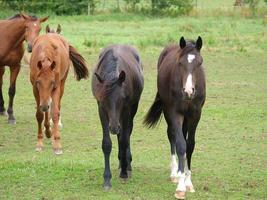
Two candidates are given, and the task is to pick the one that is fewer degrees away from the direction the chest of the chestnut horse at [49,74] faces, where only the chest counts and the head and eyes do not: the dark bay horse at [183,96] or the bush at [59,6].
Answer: the dark bay horse

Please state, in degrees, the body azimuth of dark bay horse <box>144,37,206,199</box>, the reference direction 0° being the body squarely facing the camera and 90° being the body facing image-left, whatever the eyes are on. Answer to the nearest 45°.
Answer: approximately 0°

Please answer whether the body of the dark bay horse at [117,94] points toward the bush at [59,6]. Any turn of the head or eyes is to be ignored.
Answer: no

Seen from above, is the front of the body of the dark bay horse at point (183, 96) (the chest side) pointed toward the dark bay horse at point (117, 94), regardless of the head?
no

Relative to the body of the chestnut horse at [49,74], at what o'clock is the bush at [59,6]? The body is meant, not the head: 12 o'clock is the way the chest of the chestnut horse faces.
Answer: The bush is roughly at 6 o'clock from the chestnut horse.

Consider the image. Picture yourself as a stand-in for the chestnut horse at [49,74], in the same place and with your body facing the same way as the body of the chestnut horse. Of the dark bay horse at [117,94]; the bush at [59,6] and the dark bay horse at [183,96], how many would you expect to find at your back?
1

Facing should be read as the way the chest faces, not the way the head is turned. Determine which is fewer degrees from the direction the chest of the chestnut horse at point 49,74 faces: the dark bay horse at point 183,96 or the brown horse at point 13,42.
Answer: the dark bay horse

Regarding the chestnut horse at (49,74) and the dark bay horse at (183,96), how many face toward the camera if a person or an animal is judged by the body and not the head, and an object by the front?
2

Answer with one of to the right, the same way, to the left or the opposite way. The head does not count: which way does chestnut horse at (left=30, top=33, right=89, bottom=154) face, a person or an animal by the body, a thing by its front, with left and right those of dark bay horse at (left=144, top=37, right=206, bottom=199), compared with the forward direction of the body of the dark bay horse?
the same way

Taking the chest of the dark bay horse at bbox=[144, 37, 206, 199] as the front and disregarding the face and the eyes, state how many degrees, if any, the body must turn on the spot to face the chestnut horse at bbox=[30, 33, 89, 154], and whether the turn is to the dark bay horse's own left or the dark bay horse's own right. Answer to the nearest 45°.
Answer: approximately 135° to the dark bay horse's own right

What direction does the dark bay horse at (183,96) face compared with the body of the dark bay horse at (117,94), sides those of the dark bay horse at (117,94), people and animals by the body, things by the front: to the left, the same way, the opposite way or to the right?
the same way

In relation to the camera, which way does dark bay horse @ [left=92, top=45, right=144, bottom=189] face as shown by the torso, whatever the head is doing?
toward the camera

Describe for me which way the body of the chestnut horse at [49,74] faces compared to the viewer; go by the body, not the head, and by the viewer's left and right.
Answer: facing the viewer

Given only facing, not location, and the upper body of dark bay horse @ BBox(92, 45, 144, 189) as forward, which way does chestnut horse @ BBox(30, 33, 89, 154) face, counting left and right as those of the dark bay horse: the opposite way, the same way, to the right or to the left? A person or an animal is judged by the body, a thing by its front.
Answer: the same way
